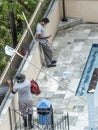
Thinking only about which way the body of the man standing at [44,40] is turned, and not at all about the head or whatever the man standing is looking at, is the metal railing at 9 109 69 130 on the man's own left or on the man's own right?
on the man's own right

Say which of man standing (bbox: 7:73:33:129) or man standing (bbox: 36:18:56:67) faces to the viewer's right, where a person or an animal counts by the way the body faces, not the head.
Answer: man standing (bbox: 36:18:56:67)

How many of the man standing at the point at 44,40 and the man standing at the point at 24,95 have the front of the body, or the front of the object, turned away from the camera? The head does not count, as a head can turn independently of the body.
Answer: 1

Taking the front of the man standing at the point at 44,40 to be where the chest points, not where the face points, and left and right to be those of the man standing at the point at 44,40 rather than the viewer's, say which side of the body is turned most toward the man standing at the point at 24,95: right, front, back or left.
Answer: right

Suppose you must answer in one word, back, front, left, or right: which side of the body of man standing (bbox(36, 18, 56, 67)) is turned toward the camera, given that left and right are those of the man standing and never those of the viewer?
right

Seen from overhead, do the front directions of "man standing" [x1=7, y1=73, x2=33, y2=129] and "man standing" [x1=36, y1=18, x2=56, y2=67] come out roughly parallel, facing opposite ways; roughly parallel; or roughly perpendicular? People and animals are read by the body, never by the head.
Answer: roughly perpendicular

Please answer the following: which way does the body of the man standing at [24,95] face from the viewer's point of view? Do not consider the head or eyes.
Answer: away from the camera
